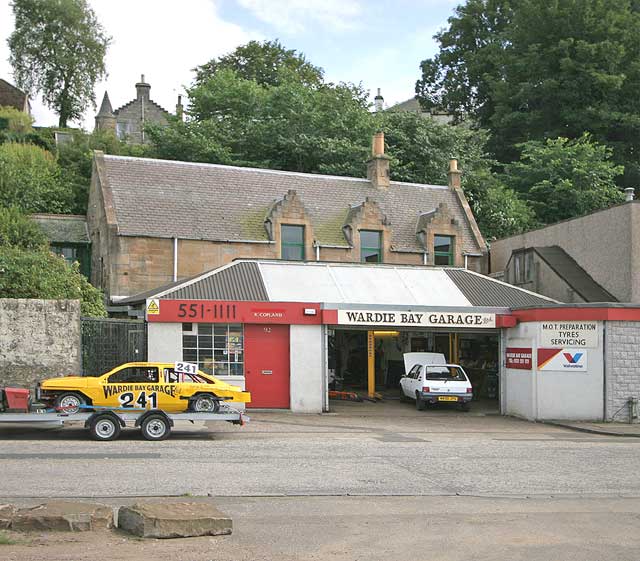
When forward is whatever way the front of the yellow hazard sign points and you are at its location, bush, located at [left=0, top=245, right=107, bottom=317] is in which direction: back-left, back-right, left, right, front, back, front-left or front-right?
back-right

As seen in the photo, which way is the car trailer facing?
to the viewer's left

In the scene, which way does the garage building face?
toward the camera

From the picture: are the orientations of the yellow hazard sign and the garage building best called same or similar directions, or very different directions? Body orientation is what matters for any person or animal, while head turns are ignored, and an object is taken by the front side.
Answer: same or similar directions

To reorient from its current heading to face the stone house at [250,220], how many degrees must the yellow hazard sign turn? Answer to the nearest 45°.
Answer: approximately 180°

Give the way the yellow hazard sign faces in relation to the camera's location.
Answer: facing the viewer

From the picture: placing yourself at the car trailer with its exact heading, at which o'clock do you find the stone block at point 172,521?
The stone block is roughly at 9 o'clock from the car trailer.

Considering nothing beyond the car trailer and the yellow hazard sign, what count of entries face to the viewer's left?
1
